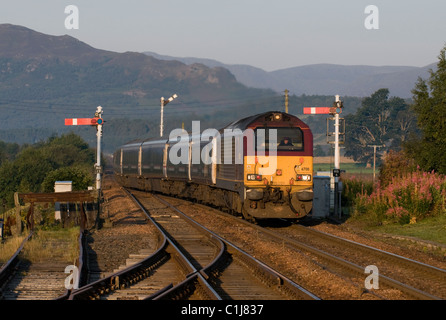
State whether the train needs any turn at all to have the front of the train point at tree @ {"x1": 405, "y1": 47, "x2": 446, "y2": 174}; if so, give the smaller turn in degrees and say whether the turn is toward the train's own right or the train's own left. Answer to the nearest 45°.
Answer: approximately 135° to the train's own left

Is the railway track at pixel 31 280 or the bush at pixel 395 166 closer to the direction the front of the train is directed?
the railway track

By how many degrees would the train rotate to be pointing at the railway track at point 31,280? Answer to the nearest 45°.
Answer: approximately 45° to its right

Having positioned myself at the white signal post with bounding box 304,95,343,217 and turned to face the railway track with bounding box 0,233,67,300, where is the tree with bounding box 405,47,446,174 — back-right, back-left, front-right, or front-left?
back-left

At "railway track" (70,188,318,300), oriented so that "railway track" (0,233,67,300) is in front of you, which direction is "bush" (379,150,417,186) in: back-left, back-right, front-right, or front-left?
back-right

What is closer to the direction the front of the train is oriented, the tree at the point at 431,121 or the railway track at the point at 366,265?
the railway track

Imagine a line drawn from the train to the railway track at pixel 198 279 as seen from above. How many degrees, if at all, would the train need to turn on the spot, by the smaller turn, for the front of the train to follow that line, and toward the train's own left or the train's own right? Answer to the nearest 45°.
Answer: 0° — it already faces it

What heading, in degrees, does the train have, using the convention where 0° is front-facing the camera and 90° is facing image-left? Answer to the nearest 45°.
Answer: approximately 0°
